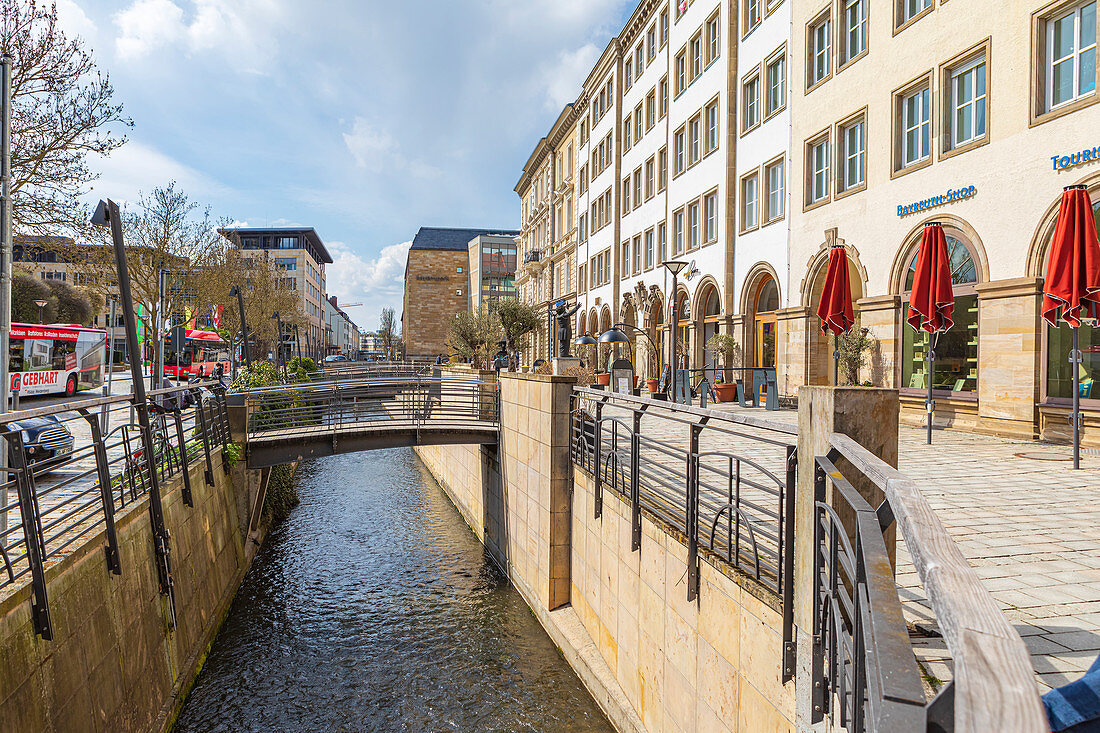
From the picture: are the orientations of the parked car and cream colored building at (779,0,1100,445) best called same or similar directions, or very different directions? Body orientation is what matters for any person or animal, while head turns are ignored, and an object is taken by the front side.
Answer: very different directions

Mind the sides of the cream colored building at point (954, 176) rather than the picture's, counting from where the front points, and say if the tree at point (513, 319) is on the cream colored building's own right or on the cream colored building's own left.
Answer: on the cream colored building's own right

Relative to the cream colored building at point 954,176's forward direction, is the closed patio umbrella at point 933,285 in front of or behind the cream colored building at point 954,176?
in front

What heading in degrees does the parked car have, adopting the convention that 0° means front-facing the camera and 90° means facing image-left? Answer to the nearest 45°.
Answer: approximately 315°

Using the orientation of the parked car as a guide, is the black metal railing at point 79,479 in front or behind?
in front

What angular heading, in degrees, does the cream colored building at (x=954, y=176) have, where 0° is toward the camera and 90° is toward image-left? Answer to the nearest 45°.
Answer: approximately 45°

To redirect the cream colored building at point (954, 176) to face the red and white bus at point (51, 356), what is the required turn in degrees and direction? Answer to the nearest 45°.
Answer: approximately 45° to its right

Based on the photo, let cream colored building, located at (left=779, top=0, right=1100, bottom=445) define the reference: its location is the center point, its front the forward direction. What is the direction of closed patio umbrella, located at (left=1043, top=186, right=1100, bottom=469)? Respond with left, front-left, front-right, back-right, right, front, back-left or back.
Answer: front-left

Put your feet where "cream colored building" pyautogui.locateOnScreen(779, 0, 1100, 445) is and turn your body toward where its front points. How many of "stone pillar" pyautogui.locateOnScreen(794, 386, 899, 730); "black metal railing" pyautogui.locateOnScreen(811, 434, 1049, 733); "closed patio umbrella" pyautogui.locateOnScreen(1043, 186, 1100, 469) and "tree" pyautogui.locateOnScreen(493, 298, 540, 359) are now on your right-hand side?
1

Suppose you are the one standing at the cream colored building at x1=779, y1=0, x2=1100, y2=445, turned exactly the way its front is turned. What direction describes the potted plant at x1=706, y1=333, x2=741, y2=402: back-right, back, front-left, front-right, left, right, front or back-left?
right

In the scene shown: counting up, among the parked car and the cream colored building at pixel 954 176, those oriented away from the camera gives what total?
0

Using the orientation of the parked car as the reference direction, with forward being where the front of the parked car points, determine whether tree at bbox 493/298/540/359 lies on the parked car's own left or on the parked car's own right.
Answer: on the parked car's own left

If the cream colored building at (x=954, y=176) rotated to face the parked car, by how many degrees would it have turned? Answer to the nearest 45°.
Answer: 0° — it already faces it
